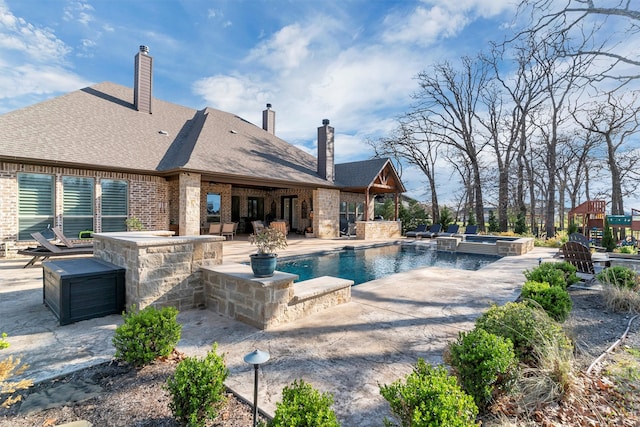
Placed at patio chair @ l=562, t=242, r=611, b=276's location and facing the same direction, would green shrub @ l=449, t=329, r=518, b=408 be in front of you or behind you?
behind

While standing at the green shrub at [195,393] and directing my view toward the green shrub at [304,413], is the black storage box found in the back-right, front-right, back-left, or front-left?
back-left

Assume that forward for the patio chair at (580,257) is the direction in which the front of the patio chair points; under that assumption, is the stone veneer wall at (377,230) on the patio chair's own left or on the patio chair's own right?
on the patio chair's own left
